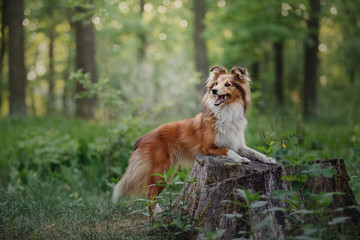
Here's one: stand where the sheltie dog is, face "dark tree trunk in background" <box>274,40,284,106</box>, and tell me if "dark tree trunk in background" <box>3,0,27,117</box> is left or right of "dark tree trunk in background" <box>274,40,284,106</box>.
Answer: left

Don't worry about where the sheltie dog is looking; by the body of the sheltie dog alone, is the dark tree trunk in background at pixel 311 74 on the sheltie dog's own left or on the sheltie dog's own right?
on the sheltie dog's own left

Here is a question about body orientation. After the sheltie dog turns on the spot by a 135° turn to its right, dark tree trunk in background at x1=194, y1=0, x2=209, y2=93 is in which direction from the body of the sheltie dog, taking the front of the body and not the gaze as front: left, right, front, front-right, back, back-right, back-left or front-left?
back-right

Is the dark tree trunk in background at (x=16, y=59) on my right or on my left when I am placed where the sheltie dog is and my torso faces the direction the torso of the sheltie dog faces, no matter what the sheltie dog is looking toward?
on my left

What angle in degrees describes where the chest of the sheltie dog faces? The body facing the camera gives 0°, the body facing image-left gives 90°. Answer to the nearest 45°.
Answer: approximately 270°

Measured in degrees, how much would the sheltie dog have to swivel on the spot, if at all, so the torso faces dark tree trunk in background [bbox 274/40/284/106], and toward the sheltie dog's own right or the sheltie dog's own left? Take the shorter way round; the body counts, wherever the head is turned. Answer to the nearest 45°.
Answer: approximately 90° to the sheltie dog's own left
